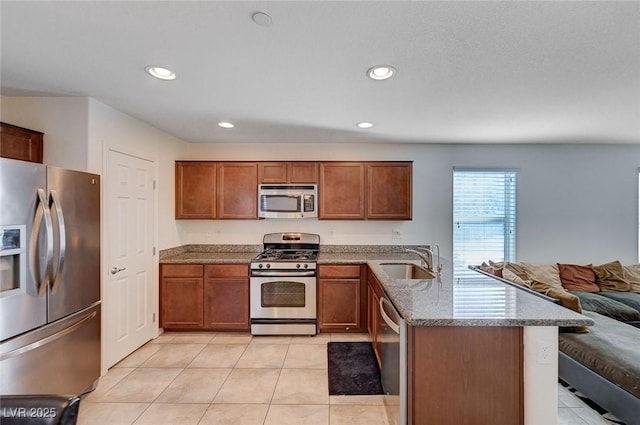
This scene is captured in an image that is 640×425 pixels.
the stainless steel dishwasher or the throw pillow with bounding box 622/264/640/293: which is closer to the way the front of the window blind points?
the stainless steel dishwasher

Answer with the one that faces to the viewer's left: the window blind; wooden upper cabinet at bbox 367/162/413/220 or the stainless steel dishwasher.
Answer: the stainless steel dishwasher

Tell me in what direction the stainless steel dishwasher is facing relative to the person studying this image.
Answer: facing to the left of the viewer

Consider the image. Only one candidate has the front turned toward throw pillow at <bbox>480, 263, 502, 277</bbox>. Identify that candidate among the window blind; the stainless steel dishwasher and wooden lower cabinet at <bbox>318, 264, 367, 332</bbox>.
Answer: the window blind

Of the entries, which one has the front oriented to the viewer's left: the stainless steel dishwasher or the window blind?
the stainless steel dishwasher

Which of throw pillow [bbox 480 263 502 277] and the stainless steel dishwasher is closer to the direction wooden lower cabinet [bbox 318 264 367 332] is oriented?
the stainless steel dishwasher

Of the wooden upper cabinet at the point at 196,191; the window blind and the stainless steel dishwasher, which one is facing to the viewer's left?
the stainless steel dishwasher

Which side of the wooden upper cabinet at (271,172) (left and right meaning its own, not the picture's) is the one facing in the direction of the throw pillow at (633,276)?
left

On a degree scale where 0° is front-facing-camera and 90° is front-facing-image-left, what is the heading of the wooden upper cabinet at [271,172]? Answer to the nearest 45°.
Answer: approximately 0°

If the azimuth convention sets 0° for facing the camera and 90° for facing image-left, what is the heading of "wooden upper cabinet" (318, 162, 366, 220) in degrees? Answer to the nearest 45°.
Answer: approximately 0°
